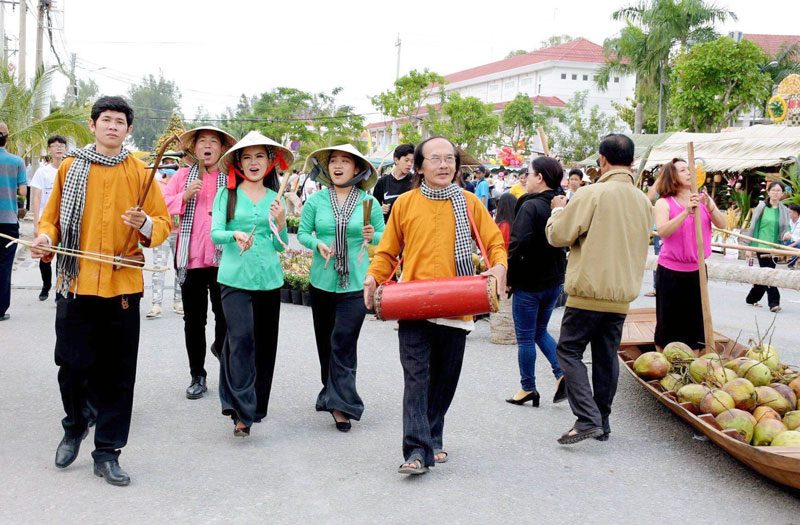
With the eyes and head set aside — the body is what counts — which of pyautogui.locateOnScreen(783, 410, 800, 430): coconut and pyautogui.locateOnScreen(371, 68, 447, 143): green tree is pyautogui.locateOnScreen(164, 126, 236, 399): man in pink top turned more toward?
the coconut

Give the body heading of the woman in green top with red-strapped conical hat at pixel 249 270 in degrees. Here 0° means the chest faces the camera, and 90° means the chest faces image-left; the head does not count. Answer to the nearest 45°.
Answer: approximately 0°

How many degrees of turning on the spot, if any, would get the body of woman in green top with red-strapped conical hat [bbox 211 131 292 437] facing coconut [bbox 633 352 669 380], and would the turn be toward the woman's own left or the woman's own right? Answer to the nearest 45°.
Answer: approximately 90° to the woman's own left

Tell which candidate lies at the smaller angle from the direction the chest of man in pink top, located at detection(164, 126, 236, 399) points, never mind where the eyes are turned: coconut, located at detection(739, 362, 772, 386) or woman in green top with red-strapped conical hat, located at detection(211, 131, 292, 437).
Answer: the woman in green top with red-strapped conical hat

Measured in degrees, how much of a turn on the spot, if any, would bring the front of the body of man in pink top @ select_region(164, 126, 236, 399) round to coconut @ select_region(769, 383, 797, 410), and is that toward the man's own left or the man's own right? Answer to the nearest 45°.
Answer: approximately 45° to the man's own left

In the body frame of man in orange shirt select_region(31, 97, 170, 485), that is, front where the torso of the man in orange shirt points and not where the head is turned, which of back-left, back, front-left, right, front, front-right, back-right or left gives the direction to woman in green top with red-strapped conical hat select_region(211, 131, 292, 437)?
back-left

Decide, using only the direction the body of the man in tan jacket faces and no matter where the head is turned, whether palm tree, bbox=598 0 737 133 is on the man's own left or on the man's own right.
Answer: on the man's own right
